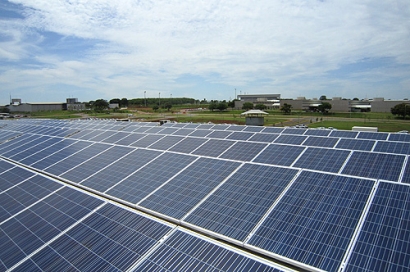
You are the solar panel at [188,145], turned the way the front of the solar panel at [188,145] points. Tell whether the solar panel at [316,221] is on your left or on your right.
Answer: on your left

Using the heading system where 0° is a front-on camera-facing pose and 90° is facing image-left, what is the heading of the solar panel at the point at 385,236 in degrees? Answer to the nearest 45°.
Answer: approximately 45°

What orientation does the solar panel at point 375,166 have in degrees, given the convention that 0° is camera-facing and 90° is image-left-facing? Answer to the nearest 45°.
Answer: approximately 45°

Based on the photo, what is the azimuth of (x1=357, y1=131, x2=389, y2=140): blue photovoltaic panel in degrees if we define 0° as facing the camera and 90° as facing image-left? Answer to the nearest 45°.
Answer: approximately 45°

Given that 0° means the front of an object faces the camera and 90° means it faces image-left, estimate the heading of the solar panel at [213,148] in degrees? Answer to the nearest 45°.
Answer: approximately 45°

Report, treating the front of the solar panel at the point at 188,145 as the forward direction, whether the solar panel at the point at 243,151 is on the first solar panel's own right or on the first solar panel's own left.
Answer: on the first solar panel's own left

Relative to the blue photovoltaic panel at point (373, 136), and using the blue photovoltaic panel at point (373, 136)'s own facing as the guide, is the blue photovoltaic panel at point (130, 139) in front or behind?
in front
